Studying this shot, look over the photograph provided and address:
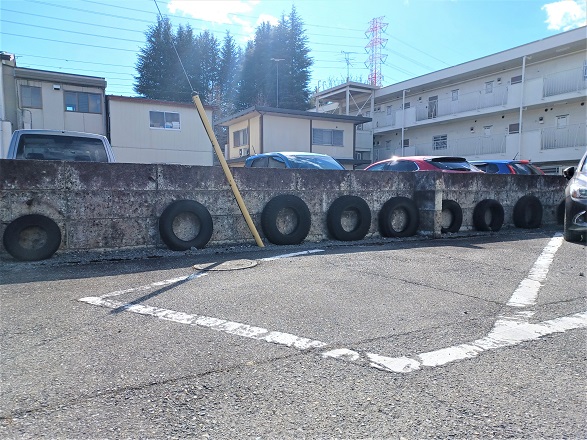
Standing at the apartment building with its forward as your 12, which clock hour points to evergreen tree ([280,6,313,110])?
The evergreen tree is roughly at 3 o'clock from the apartment building.

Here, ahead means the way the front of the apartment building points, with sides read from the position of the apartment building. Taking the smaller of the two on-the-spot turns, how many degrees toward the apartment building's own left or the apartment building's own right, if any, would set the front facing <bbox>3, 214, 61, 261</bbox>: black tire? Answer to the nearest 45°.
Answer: approximately 45° to the apartment building's own left

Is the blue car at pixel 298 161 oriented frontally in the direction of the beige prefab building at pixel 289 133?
no

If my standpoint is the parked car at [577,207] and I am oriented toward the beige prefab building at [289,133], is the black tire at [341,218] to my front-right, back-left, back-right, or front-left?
front-left

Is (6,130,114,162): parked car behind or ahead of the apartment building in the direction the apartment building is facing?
ahead

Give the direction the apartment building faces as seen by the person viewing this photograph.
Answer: facing the viewer and to the left of the viewer

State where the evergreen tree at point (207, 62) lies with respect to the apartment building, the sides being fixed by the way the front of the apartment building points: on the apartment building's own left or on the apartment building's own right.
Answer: on the apartment building's own right

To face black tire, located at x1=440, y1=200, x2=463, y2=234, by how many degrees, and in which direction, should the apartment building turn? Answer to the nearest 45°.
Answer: approximately 45° to its left

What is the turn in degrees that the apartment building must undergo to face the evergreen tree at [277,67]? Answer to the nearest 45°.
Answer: approximately 90° to its right

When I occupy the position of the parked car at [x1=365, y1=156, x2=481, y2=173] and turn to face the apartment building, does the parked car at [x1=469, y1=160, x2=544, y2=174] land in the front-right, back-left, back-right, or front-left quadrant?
front-right
